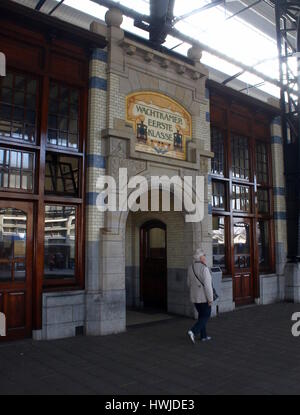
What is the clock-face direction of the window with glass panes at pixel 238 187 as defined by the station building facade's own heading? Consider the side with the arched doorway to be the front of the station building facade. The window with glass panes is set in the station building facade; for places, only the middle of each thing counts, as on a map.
The window with glass panes is roughly at 9 o'clock from the station building facade.
